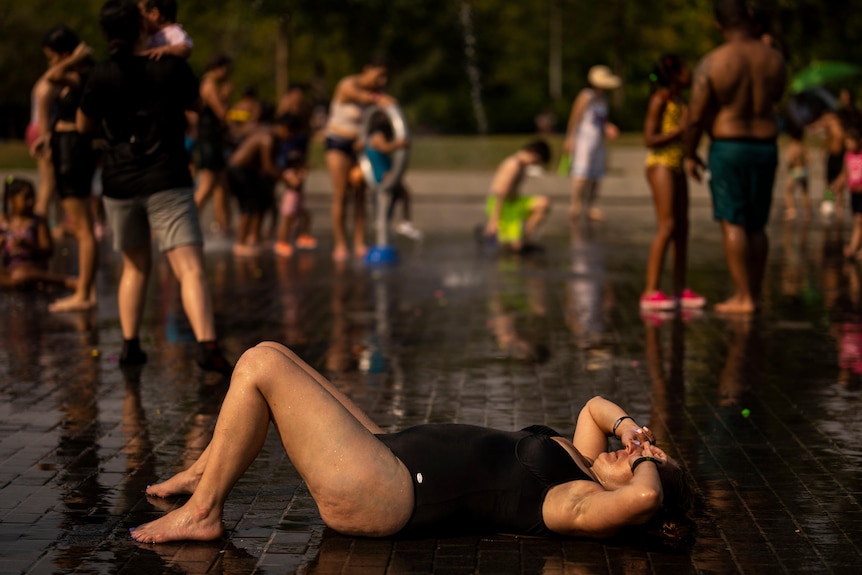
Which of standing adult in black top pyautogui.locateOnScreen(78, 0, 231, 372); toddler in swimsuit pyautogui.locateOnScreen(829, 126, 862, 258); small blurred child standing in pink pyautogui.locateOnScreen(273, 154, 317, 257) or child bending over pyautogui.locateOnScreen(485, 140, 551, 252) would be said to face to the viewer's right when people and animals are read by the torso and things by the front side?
the child bending over

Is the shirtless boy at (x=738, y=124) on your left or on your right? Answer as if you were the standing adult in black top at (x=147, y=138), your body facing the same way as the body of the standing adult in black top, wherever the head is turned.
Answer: on your right

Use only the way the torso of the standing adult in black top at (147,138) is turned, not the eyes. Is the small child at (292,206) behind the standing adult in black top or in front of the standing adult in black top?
in front

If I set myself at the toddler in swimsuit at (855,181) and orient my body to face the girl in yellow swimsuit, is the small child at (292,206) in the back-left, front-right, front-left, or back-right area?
front-right

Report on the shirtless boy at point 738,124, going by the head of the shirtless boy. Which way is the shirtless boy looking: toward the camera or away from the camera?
away from the camera

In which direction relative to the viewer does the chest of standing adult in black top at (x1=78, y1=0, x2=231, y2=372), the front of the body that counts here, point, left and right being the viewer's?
facing away from the viewer

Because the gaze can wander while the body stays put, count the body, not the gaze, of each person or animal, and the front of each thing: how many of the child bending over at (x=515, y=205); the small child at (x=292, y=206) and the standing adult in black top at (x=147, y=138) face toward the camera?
1
